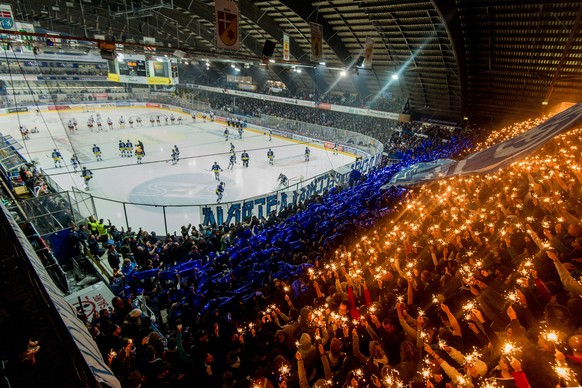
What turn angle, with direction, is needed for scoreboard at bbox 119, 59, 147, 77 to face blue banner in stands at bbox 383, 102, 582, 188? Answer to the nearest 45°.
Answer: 0° — it already faces it

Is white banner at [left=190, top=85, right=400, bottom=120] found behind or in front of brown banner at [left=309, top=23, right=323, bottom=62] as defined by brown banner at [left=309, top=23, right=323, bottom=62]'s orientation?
behind

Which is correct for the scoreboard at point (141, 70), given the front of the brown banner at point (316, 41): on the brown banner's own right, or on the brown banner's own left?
on the brown banner's own right

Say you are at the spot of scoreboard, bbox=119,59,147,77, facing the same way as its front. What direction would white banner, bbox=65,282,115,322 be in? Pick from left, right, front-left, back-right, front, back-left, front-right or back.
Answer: front

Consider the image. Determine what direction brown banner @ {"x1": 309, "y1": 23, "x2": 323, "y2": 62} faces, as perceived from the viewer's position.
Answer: facing the viewer

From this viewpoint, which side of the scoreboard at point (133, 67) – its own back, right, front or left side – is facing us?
front

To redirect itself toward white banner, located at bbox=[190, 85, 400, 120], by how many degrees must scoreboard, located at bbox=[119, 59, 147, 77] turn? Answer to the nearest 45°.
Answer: approximately 135° to its left

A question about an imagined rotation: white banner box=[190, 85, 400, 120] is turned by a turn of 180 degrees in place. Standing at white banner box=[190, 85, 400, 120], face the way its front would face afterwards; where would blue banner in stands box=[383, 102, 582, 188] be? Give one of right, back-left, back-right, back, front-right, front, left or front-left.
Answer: back-right

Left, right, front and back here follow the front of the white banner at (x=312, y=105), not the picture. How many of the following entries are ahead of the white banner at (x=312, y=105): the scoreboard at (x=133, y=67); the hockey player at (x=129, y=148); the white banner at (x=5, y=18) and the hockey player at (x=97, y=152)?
4

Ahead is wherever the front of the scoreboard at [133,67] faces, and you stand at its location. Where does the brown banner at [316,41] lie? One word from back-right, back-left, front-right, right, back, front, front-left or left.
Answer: front-left

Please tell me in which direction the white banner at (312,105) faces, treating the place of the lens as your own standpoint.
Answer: facing the viewer and to the left of the viewer

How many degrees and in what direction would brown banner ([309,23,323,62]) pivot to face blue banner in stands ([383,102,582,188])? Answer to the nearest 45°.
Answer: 0° — it already faces it

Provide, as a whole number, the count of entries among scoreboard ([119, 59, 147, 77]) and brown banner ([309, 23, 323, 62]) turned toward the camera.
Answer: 2

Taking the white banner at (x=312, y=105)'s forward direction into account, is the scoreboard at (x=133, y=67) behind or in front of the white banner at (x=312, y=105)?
in front

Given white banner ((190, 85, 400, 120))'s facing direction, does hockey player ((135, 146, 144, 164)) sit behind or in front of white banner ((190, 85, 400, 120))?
in front
